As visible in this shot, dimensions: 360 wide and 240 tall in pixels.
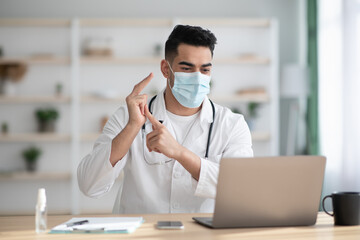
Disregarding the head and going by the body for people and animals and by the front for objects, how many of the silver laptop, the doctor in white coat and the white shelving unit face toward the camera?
2

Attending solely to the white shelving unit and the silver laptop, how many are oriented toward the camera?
1

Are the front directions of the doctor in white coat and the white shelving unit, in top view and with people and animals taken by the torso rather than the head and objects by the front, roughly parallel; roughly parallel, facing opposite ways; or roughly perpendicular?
roughly parallel

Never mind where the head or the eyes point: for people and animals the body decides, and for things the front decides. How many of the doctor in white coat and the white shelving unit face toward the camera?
2

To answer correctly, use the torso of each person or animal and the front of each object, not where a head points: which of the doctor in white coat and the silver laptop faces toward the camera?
the doctor in white coat

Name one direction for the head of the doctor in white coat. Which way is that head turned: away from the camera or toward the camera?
toward the camera

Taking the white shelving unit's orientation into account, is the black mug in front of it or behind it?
in front

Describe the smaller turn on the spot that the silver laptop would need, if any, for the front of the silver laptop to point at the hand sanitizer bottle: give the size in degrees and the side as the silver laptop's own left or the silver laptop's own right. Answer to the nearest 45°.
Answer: approximately 45° to the silver laptop's own left

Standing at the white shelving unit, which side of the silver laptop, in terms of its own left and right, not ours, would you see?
front

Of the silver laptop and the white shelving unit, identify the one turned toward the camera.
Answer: the white shelving unit

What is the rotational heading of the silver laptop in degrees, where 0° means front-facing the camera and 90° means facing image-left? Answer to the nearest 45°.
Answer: approximately 135°

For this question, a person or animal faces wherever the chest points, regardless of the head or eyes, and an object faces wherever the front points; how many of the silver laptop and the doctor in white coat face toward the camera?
1

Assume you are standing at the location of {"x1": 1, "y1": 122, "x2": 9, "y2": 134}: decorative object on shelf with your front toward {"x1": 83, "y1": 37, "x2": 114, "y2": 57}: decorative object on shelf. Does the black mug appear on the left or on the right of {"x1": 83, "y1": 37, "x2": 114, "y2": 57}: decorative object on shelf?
right

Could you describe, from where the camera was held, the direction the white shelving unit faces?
facing the viewer

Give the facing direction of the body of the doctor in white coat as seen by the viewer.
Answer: toward the camera
